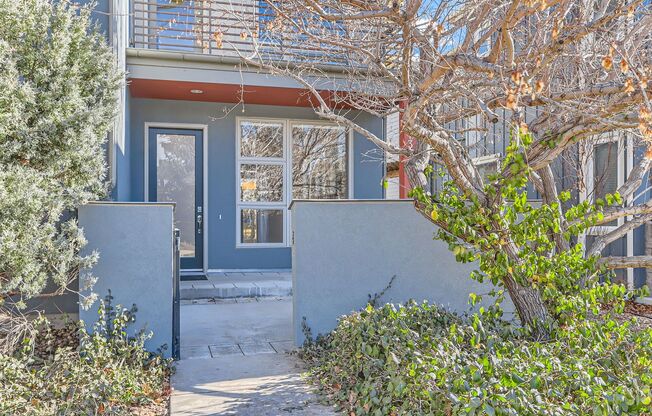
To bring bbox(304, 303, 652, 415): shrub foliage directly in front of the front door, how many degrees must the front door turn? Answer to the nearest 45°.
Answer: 0° — it already faces it

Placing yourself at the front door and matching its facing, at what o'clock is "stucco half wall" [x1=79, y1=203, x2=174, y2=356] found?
The stucco half wall is roughly at 12 o'clock from the front door.

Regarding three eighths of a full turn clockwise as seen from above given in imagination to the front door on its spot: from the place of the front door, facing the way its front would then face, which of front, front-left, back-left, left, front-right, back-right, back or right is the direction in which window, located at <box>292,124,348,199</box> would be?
back-right

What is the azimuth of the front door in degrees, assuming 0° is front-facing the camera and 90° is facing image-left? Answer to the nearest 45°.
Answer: approximately 0°

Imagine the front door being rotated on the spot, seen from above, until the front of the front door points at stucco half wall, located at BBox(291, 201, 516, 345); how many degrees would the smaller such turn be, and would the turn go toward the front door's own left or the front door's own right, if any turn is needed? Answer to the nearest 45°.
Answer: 0° — it already faces it

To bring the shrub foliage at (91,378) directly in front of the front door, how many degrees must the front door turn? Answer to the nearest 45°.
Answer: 0° — it already faces it
